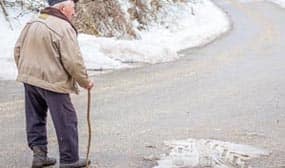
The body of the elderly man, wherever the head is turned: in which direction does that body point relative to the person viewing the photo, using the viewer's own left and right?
facing away from the viewer and to the right of the viewer

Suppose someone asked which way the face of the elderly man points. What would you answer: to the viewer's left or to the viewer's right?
to the viewer's right
